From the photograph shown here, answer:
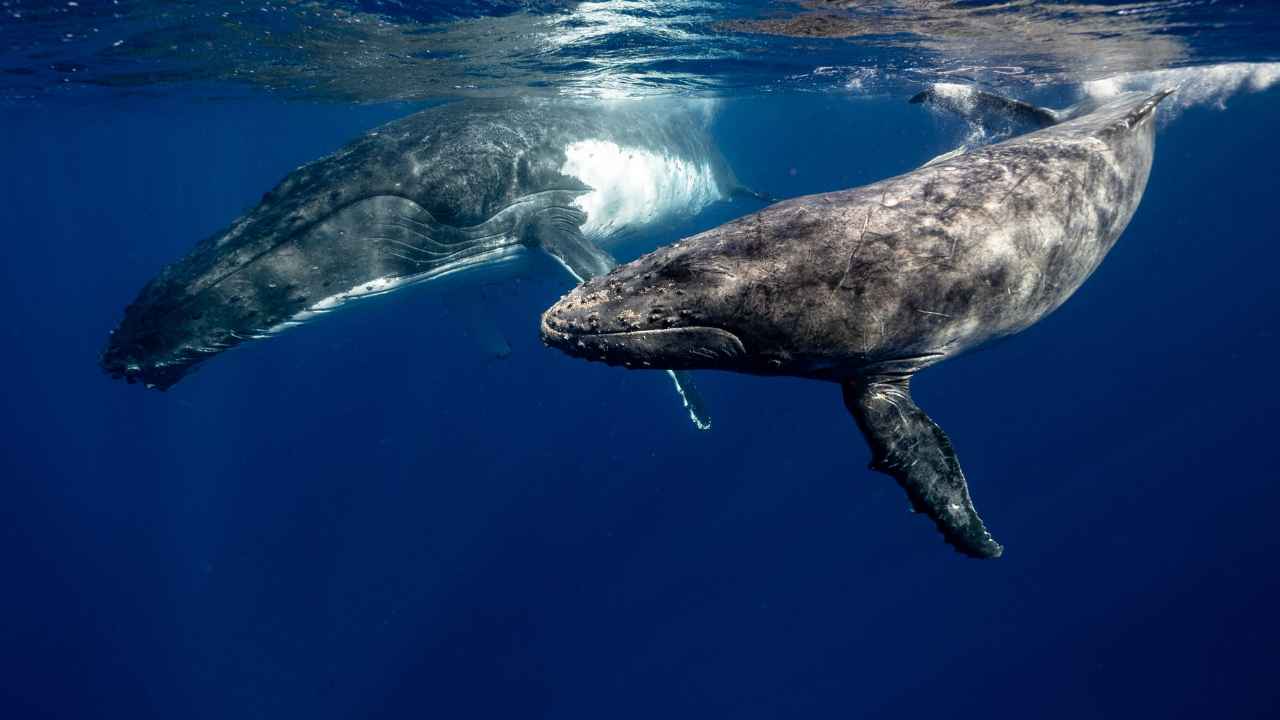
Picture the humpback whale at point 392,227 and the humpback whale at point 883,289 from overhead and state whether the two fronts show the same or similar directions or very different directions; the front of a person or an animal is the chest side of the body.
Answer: same or similar directions

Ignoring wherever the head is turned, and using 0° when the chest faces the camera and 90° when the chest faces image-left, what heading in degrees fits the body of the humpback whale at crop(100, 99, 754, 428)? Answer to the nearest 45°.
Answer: approximately 90°

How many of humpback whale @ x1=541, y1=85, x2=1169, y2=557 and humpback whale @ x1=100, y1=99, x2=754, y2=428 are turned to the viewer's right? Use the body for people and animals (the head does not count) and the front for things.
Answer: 0

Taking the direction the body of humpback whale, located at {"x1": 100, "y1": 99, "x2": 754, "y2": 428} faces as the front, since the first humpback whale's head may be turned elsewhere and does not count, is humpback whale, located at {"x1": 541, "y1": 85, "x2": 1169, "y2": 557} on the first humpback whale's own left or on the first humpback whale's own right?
on the first humpback whale's own left

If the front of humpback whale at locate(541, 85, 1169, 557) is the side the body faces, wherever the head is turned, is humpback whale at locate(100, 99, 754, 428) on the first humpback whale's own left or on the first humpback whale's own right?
on the first humpback whale's own right

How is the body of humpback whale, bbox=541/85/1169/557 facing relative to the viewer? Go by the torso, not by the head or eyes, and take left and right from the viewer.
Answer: facing the viewer and to the left of the viewer
